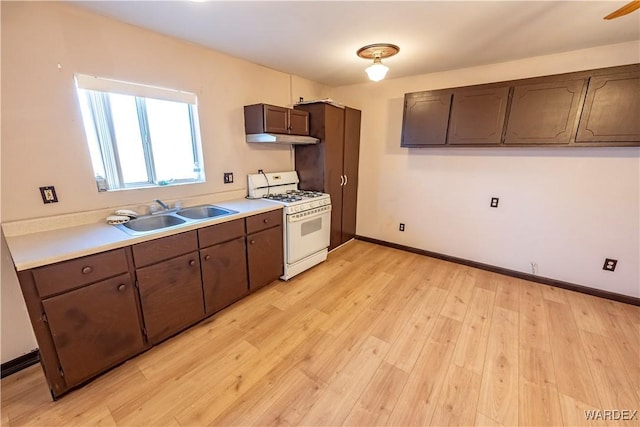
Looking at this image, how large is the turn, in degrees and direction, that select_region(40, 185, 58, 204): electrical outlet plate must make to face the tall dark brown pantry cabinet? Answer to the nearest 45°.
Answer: approximately 90° to its left

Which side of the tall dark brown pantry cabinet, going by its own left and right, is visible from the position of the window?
right

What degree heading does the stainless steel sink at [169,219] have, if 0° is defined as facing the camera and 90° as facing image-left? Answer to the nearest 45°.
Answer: approximately 315°

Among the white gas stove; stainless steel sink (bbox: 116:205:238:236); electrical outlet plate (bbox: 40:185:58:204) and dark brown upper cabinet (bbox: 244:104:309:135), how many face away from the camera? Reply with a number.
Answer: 0

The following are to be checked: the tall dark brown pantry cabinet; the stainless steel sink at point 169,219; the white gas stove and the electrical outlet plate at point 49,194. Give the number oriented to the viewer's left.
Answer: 0

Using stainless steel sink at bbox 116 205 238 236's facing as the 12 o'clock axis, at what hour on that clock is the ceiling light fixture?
The ceiling light fixture is roughly at 11 o'clock from the stainless steel sink.

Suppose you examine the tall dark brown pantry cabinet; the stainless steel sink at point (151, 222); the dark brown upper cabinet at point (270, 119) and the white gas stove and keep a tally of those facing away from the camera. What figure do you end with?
0

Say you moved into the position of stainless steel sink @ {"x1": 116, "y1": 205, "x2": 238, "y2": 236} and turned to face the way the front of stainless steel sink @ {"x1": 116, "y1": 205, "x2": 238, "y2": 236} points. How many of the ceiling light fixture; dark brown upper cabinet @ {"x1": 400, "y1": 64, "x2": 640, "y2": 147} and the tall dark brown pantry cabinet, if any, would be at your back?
0

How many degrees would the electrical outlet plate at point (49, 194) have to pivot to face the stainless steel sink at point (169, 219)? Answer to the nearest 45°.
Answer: approximately 90° to its left

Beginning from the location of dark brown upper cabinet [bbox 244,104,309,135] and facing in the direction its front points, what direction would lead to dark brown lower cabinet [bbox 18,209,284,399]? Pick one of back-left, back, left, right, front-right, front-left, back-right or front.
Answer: right

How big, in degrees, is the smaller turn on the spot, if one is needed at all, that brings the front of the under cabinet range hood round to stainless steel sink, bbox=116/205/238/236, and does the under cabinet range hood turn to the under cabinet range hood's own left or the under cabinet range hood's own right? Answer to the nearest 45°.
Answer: approximately 90° to the under cabinet range hood's own right

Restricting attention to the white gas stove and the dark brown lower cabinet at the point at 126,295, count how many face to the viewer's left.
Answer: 0

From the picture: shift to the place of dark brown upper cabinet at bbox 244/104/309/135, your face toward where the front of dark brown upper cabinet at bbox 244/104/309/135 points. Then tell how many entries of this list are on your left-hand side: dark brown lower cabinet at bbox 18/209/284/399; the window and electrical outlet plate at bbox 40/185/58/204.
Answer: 0

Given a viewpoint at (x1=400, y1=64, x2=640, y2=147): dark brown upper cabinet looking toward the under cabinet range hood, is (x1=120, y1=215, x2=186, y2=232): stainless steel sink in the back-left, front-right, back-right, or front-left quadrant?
front-left

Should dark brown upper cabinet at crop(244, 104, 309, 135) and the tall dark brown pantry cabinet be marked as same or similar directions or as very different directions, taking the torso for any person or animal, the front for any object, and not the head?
same or similar directions
